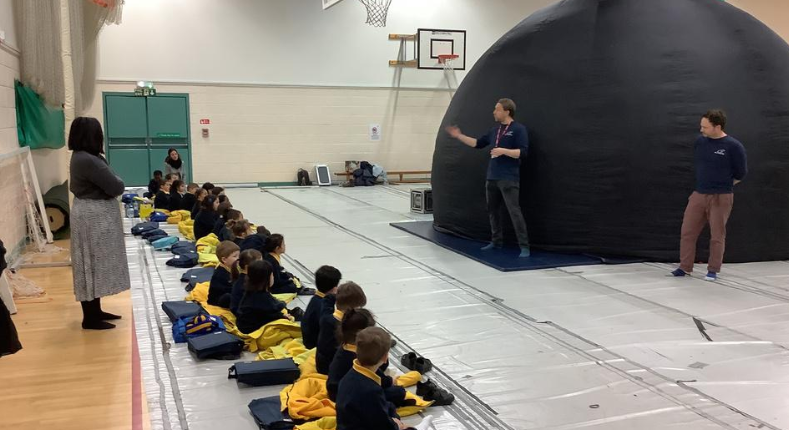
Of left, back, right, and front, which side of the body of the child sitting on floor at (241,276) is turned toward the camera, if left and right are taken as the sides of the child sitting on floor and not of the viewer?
right

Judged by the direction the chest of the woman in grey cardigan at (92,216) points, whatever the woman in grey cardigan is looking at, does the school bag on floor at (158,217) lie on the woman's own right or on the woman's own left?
on the woman's own left

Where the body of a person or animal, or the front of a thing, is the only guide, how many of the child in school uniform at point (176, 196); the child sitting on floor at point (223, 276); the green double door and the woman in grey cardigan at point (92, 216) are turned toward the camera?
1

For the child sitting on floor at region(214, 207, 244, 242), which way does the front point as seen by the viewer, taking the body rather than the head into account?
to the viewer's right

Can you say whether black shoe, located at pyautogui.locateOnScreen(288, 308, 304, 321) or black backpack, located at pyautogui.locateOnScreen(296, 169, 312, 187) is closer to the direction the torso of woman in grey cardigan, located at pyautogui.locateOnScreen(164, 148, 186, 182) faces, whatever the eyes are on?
the black shoe

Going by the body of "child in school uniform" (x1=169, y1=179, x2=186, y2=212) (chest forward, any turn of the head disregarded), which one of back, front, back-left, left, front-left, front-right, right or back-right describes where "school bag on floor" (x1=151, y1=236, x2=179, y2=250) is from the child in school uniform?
right

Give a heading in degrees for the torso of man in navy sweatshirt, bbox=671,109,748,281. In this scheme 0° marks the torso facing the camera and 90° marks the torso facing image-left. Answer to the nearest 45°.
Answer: approximately 45°

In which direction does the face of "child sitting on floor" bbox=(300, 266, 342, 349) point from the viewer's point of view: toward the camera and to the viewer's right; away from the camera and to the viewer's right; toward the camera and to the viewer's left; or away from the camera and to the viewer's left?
away from the camera and to the viewer's right

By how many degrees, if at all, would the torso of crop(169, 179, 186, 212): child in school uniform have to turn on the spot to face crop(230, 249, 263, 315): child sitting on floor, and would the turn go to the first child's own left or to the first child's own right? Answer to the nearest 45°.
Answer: approximately 90° to the first child's own right

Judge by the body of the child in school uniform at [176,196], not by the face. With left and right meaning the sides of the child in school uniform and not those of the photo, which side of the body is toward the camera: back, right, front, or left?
right

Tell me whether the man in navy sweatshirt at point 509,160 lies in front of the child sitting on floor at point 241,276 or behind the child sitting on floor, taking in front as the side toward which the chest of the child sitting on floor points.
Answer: in front

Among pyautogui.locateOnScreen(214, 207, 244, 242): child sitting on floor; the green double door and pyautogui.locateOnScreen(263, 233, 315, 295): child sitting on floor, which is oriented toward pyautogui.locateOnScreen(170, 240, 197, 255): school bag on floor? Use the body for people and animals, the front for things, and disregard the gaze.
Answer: the green double door

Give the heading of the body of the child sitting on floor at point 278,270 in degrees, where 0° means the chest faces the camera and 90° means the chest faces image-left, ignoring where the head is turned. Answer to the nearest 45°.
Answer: approximately 270°

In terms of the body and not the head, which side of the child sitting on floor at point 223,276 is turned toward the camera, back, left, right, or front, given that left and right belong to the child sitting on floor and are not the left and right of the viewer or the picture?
right

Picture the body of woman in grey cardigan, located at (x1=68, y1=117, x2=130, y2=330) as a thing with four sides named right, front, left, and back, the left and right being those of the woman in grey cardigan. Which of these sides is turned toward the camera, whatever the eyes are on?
right

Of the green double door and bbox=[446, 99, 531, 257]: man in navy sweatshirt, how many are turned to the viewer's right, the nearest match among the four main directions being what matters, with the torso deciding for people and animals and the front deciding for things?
0

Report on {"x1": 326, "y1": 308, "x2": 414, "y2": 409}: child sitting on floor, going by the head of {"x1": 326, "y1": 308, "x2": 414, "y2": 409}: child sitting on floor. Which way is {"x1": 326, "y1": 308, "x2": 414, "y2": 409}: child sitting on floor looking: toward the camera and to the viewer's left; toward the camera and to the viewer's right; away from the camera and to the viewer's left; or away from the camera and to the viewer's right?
away from the camera and to the viewer's right

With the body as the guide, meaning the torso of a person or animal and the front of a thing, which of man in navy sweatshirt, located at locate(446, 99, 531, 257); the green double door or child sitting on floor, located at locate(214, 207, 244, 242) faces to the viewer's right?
the child sitting on floor
